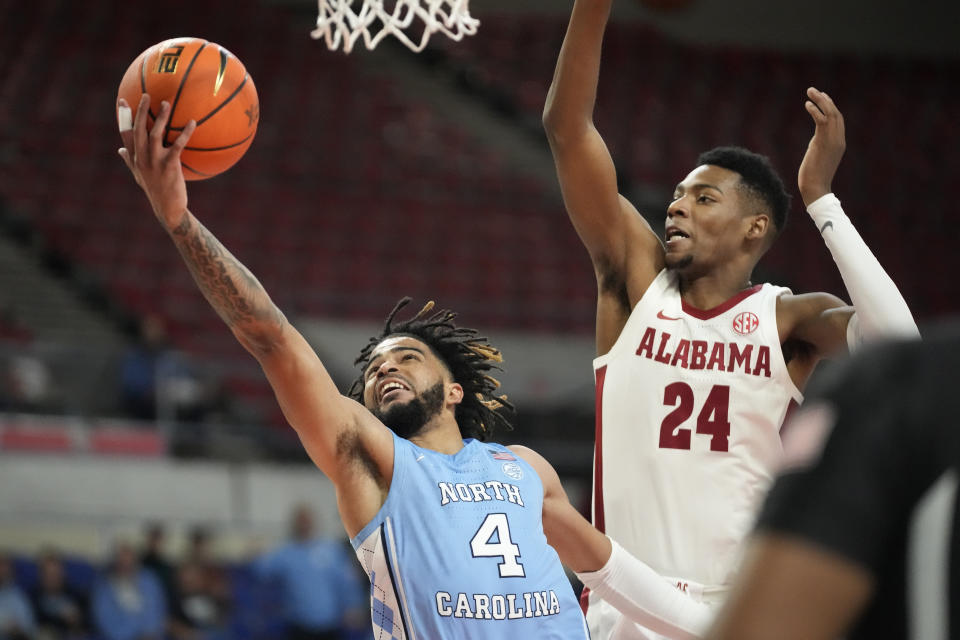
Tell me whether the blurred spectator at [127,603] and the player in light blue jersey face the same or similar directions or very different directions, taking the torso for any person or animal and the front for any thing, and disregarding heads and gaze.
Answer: same or similar directions

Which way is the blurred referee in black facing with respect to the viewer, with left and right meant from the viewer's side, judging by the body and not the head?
facing away from the viewer

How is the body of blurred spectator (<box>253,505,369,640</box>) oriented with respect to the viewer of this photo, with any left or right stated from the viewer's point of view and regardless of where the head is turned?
facing the viewer

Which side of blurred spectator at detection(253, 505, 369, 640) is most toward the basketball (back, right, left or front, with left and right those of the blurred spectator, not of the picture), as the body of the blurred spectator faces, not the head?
front

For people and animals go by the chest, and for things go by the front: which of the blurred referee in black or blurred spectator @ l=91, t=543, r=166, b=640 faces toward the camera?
the blurred spectator

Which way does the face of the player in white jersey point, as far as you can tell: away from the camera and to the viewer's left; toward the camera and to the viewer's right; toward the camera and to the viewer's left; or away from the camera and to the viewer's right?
toward the camera and to the viewer's left

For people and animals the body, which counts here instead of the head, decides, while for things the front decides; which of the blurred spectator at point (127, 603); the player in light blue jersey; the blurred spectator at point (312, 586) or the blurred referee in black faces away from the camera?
the blurred referee in black

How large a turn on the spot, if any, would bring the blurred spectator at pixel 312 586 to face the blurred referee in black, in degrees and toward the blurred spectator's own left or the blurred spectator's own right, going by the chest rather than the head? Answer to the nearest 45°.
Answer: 0° — they already face them

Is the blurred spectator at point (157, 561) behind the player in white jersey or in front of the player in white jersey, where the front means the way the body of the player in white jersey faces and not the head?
behind

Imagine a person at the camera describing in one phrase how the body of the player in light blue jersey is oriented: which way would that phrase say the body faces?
toward the camera

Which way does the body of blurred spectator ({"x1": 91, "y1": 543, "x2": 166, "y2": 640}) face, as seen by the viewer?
toward the camera

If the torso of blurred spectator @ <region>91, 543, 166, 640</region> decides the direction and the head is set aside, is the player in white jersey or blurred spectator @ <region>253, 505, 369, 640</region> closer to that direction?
the player in white jersey

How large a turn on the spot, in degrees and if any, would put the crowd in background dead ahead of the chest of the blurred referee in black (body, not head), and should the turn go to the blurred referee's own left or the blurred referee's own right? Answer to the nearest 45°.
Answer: approximately 45° to the blurred referee's own left

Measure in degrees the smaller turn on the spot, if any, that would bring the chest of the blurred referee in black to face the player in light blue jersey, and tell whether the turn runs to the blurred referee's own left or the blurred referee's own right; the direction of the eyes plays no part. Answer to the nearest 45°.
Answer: approximately 45° to the blurred referee's own left

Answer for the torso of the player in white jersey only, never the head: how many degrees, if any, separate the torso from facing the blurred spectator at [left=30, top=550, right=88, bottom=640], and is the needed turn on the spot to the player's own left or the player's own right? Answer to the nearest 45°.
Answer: approximately 135° to the player's own right

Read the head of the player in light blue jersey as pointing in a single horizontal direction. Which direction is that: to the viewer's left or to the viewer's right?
to the viewer's left

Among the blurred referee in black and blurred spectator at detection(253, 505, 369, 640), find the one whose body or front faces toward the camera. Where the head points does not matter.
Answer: the blurred spectator

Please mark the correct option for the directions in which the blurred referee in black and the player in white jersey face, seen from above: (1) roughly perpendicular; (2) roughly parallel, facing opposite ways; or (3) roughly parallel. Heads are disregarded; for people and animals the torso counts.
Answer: roughly parallel, facing opposite ways
